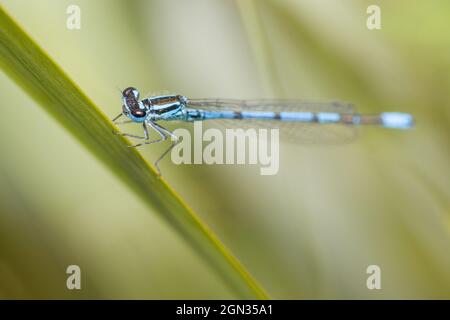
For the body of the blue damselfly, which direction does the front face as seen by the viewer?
to the viewer's left
